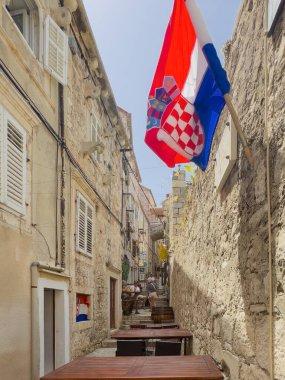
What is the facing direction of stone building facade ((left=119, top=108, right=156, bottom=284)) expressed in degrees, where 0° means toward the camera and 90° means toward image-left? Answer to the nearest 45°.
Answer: approximately 270°

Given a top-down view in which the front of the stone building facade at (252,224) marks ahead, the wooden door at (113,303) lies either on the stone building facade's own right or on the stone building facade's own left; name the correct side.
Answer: on the stone building facade's own right

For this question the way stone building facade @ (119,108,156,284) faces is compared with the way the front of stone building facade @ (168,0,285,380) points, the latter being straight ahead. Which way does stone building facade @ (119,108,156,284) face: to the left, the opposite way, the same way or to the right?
the opposite way

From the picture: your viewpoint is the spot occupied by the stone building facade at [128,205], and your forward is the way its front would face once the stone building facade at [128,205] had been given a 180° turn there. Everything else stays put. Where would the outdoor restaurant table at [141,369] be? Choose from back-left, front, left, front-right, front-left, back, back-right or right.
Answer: left

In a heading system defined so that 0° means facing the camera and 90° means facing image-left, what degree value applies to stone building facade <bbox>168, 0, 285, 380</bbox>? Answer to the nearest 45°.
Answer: approximately 90°

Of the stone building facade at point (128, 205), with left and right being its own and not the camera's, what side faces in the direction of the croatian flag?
right

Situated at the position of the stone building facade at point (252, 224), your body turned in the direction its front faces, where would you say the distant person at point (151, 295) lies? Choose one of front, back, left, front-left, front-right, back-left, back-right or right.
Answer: right

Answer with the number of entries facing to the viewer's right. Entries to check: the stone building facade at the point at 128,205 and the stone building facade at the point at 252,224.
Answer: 1

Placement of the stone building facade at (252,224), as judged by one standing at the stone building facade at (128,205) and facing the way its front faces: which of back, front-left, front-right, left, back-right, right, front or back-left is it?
right
